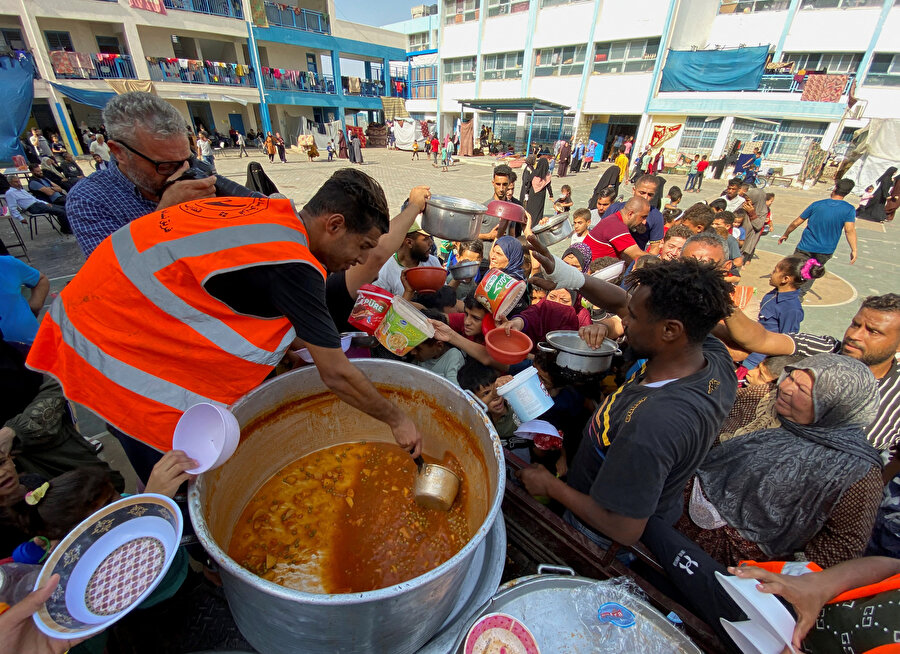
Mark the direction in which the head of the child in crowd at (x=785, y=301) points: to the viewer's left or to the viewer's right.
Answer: to the viewer's left

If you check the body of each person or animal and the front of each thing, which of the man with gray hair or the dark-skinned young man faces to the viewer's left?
the dark-skinned young man

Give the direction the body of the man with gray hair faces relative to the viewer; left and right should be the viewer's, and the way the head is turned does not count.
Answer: facing the viewer and to the right of the viewer

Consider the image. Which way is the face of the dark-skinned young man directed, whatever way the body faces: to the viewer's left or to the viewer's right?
to the viewer's left

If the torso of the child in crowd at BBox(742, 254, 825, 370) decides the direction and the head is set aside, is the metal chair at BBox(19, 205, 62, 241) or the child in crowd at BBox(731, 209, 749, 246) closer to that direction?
the metal chair

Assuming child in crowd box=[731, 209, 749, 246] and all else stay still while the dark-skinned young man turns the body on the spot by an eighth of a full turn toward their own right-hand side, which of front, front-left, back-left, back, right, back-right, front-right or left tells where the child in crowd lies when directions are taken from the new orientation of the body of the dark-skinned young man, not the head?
front-right

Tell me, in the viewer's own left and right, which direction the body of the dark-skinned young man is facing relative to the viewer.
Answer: facing to the left of the viewer

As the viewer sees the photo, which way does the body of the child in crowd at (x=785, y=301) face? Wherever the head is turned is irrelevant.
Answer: to the viewer's left

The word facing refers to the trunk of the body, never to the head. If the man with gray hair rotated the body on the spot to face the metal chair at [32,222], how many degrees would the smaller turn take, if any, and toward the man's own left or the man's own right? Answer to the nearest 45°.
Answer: approximately 135° to the man's own left

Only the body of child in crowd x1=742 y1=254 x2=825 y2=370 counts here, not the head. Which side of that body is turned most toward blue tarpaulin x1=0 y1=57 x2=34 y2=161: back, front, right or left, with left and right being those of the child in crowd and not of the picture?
front

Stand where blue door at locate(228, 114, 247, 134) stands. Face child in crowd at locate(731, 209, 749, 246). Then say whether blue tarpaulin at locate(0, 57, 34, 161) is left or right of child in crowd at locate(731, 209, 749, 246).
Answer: right

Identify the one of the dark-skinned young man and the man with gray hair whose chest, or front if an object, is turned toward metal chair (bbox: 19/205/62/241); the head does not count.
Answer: the dark-skinned young man

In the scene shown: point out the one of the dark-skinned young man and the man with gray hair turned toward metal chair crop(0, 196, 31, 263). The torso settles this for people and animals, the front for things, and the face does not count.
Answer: the dark-skinned young man

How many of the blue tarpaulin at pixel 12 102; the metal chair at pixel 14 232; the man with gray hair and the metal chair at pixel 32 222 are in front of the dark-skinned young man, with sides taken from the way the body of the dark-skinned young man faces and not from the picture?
4

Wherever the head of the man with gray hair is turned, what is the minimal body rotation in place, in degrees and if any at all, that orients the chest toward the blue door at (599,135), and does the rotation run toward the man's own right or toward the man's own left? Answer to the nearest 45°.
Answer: approximately 90° to the man's own left

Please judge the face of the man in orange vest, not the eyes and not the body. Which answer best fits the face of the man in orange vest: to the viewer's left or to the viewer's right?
to the viewer's right

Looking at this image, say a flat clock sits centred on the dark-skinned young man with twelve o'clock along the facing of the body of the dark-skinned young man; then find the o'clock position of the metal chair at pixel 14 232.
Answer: The metal chair is roughly at 12 o'clock from the dark-skinned young man.

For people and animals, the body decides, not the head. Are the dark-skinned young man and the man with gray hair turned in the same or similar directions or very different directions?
very different directions
